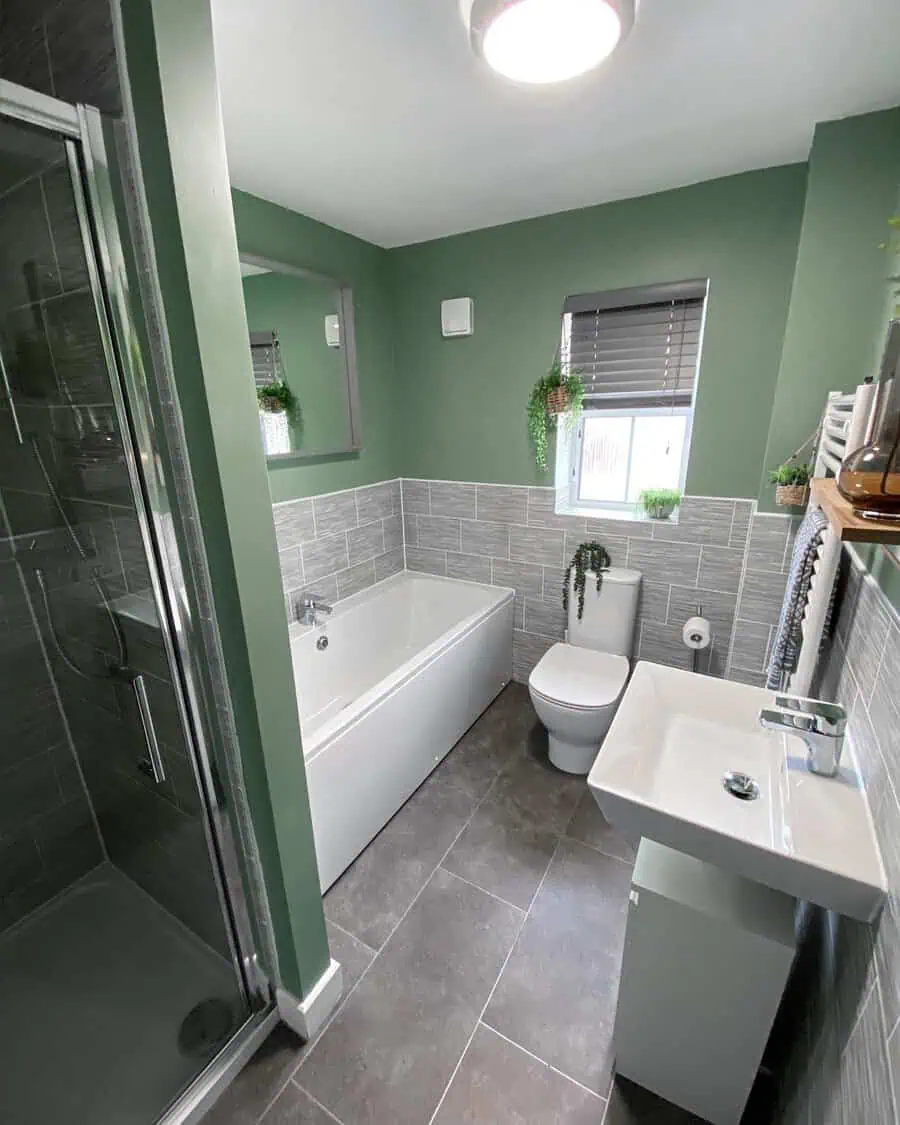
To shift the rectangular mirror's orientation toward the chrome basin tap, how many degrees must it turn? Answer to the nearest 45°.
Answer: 0° — it already faces it

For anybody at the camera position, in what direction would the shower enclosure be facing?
facing the viewer and to the right of the viewer

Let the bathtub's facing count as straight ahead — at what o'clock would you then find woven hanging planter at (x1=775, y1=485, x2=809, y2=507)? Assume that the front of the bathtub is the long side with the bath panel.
The woven hanging planter is roughly at 11 o'clock from the bathtub.

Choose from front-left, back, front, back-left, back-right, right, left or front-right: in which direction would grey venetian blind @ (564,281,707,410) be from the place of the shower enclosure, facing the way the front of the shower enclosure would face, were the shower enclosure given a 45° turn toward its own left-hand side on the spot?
front

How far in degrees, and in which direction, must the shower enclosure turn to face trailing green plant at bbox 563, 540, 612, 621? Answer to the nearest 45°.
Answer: approximately 45° to its left

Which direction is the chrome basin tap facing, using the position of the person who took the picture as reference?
facing to the left of the viewer

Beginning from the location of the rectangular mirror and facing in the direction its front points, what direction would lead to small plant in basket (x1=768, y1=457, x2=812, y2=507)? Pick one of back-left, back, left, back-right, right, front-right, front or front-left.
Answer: front

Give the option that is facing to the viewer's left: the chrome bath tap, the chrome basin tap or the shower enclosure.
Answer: the chrome basin tap

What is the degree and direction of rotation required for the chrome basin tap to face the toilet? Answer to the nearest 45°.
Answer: approximately 45° to its right

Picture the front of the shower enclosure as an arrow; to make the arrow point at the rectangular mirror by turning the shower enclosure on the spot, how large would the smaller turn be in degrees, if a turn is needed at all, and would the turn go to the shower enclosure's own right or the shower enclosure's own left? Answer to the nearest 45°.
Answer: approximately 90° to the shower enclosure's own left

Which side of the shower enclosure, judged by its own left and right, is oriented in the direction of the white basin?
front

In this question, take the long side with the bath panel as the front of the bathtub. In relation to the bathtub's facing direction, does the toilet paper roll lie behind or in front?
in front

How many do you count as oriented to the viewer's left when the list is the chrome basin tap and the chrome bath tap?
1
